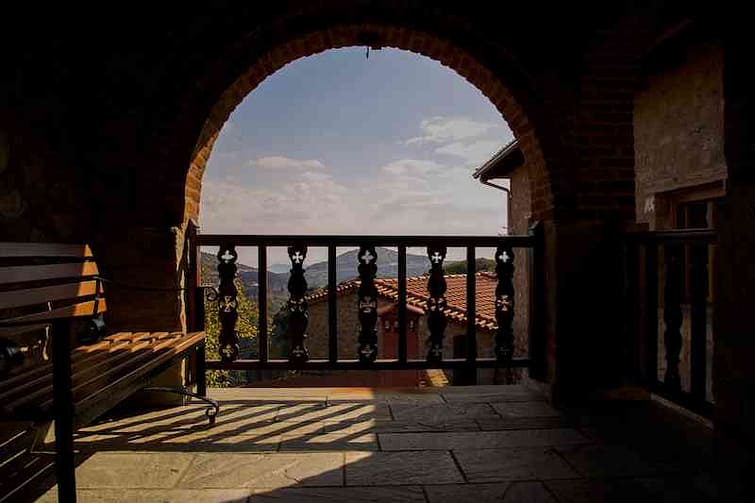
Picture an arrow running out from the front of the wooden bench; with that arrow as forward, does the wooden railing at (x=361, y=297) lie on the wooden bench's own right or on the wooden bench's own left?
on the wooden bench's own left

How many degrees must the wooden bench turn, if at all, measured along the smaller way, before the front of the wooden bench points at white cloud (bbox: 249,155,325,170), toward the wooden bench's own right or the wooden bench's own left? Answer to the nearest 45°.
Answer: approximately 135° to the wooden bench's own left

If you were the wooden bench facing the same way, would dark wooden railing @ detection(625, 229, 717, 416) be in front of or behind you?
in front

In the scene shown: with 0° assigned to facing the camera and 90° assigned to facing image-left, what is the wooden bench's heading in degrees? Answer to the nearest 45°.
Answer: approximately 315°

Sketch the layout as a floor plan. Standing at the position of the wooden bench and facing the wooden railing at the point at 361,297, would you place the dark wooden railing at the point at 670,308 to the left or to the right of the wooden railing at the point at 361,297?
right

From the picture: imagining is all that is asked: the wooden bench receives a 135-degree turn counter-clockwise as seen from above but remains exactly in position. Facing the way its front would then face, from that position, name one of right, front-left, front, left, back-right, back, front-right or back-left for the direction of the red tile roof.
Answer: front-right
